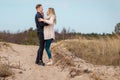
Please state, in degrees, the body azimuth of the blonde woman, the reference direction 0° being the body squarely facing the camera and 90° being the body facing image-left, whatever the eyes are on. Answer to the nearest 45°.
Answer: approximately 90°
